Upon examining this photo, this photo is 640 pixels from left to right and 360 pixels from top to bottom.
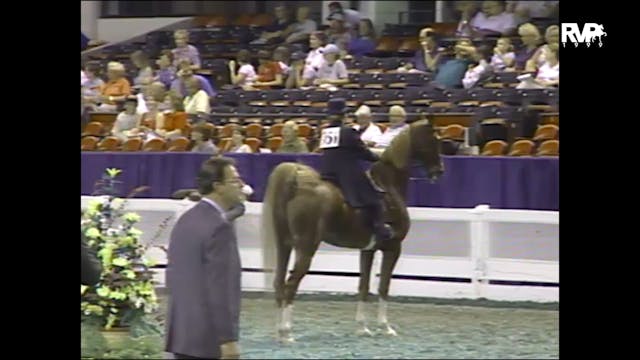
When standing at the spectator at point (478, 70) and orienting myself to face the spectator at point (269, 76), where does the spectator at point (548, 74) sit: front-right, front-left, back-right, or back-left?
back-left

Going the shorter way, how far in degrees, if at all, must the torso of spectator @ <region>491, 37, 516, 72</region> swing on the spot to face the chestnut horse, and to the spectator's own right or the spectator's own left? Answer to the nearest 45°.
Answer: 0° — they already face it

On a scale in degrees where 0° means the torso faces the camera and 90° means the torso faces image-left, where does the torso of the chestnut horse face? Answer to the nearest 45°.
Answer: approximately 225°

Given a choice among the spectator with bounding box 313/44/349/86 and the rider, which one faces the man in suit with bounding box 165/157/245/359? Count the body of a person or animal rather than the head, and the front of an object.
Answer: the spectator

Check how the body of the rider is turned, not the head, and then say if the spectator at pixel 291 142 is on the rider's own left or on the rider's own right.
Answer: on the rider's own left

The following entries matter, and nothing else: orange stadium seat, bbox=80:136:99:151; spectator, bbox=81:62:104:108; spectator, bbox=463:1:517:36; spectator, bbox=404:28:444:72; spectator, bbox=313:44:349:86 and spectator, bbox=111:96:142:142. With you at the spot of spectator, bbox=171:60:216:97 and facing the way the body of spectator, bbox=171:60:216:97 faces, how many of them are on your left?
3

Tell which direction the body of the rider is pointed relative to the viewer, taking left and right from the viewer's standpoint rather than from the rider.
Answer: facing away from the viewer and to the right of the viewer

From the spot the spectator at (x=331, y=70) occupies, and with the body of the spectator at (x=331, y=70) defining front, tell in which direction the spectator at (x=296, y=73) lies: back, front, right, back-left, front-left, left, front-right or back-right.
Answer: back-right

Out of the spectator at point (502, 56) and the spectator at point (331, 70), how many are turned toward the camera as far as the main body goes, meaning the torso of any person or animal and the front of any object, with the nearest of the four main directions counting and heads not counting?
2

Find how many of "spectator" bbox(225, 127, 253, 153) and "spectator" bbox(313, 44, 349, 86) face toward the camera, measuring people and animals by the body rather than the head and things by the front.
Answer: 2

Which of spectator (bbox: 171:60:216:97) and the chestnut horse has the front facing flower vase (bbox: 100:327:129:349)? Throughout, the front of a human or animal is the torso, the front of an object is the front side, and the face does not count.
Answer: the spectator

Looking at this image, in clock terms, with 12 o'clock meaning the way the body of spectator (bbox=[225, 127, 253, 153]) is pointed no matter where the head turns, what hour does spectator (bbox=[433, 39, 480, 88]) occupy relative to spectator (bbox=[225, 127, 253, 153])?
spectator (bbox=[433, 39, 480, 88]) is roughly at 8 o'clock from spectator (bbox=[225, 127, 253, 153]).
